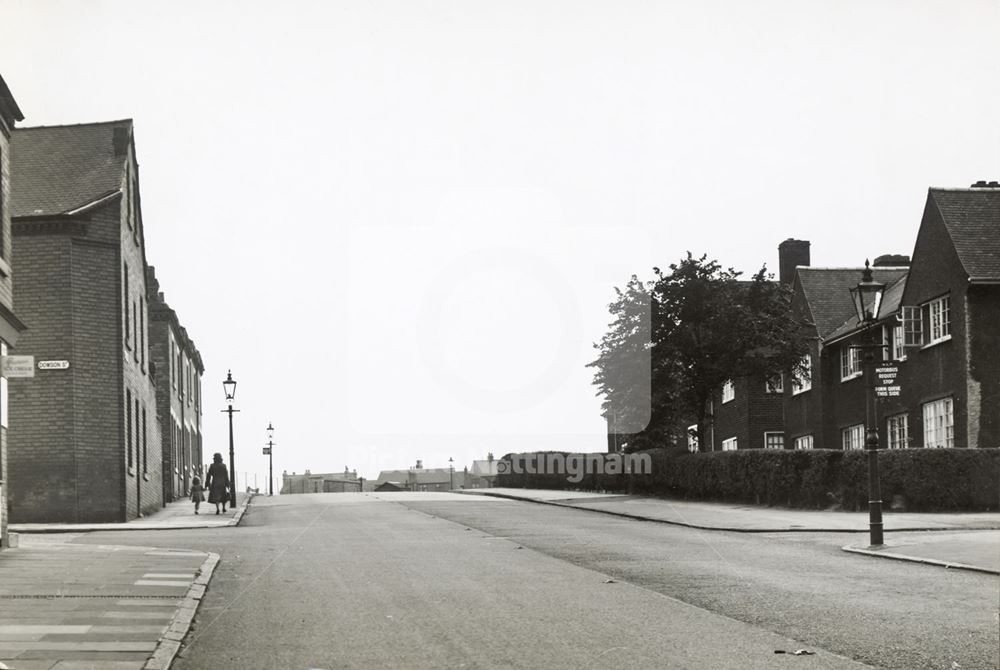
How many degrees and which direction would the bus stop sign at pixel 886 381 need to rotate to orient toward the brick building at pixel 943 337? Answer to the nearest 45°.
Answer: approximately 180°

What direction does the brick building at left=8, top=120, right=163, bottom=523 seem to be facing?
to the viewer's right

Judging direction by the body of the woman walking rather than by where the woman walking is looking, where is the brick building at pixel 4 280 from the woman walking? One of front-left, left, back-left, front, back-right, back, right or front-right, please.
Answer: back

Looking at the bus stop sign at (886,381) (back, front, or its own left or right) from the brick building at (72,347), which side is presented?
right

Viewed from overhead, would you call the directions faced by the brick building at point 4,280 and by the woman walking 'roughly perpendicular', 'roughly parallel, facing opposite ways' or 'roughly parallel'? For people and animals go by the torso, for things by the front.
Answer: roughly perpendicular

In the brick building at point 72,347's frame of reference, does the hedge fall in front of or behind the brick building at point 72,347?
in front

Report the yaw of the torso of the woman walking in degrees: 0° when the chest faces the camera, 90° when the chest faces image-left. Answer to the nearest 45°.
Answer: approximately 180°

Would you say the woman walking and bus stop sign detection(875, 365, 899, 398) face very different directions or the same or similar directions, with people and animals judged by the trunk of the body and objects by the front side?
very different directions

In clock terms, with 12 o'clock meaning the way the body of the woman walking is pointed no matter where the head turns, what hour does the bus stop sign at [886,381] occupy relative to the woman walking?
The bus stop sign is roughly at 5 o'clock from the woman walking.

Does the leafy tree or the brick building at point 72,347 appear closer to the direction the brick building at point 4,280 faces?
the leafy tree

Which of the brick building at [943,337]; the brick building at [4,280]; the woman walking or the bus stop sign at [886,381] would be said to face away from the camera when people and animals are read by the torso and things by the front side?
the woman walking

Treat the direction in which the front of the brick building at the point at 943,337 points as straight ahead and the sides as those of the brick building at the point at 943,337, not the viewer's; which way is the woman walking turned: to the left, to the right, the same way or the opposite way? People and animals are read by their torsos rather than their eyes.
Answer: to the right

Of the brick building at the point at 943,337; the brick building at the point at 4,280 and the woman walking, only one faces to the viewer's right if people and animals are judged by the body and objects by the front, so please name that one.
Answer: the brick building at the point at 4,280

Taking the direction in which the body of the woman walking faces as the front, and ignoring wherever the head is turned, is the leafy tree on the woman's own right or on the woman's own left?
on the woman's own right

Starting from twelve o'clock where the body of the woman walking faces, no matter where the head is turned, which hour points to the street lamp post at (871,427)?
The street lamp post is roughly at 5 o'clock from the woman walking.
